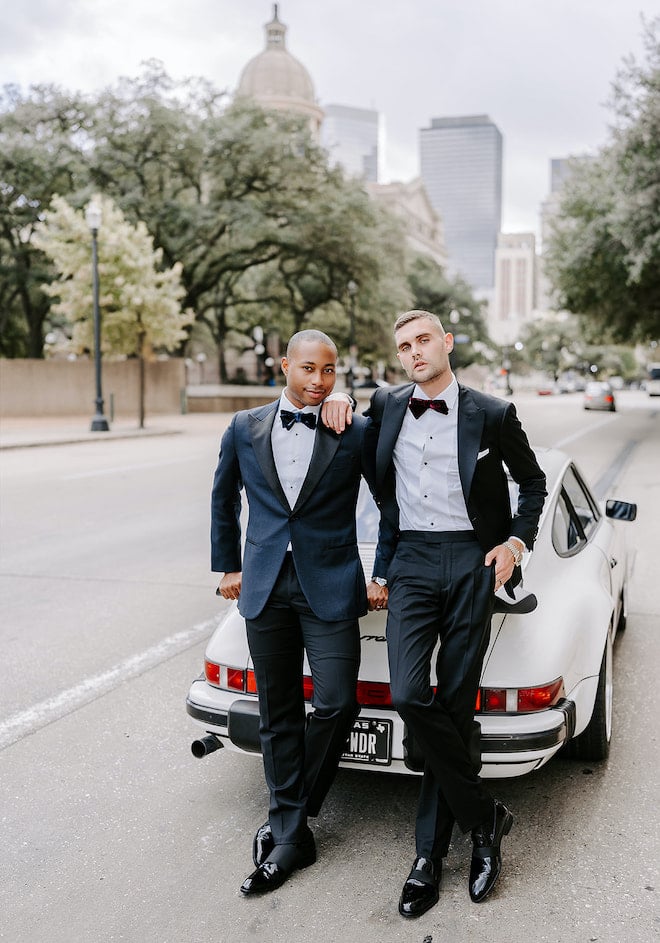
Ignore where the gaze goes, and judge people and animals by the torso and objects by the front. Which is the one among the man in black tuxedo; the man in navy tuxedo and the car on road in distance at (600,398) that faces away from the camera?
the car on road in distance

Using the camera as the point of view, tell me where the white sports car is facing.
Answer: facing away from the viewer and to the right of the viewer

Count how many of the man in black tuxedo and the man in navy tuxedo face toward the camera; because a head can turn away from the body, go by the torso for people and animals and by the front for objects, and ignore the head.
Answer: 2

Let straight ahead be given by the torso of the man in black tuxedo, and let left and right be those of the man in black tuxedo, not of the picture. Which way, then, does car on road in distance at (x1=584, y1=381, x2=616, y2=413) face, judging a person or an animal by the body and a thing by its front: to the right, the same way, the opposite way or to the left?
the opposite way

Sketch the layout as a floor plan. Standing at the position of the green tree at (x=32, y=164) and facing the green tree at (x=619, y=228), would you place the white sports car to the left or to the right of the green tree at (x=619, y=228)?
right

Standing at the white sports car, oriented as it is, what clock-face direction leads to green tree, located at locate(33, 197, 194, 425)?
The green tree is roughly at 10 o'clock from the white sports car.

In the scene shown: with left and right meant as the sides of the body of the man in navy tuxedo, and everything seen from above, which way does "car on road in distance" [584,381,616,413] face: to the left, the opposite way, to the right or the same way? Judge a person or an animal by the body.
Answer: the opposite way

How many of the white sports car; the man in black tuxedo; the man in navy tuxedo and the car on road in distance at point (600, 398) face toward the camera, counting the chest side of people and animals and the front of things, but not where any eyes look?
2

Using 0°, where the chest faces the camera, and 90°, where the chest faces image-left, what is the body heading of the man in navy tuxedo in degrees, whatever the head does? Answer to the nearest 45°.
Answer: approximately 0°

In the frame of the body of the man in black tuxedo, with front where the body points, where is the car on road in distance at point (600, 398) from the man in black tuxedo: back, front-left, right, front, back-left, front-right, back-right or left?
back

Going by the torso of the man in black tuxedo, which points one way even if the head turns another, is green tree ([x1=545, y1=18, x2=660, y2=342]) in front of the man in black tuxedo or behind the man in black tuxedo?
behind

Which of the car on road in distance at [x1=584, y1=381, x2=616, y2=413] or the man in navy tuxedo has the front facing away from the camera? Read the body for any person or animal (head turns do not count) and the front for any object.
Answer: the car on road in distance

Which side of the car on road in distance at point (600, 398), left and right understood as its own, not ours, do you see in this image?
back

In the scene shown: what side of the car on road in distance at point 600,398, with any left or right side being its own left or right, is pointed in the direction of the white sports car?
back
